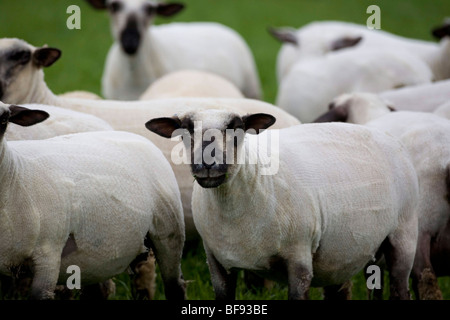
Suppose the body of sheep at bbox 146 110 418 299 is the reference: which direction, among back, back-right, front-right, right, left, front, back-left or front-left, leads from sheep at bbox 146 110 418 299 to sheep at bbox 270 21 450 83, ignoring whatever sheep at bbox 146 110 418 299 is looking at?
back-right

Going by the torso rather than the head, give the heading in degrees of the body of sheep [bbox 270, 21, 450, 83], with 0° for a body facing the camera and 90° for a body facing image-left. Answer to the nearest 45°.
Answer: approximately 45°

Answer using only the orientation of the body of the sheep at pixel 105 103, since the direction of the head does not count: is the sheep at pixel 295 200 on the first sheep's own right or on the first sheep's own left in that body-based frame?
on the first sheep's own left

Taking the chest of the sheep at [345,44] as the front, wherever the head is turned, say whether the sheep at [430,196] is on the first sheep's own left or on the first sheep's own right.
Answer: on the first sheep's own left

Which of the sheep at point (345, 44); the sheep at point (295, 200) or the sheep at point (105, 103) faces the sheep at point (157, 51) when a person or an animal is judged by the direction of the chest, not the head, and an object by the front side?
the sheep at point (345, 44)

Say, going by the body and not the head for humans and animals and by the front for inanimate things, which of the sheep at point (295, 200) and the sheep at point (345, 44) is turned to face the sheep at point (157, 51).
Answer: the sheep at point (345, 44)

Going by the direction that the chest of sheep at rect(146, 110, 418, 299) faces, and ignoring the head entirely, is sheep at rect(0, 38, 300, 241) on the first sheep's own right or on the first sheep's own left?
on the first sheep's own right

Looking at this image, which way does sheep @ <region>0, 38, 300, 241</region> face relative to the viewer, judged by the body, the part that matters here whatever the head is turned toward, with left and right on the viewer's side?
facing to the left of the viewer
